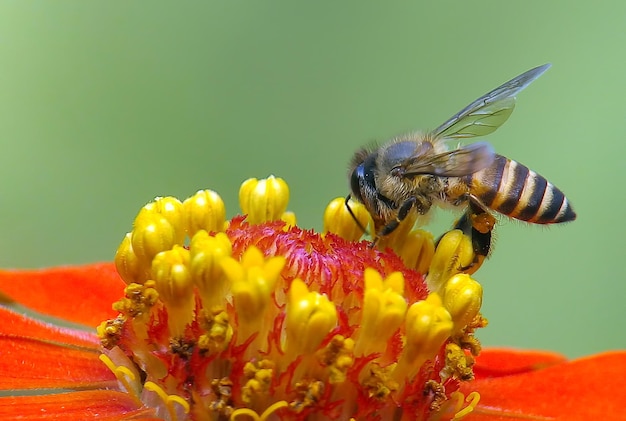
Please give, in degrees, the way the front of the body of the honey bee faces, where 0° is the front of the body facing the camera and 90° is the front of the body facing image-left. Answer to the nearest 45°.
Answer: approximately 90°
